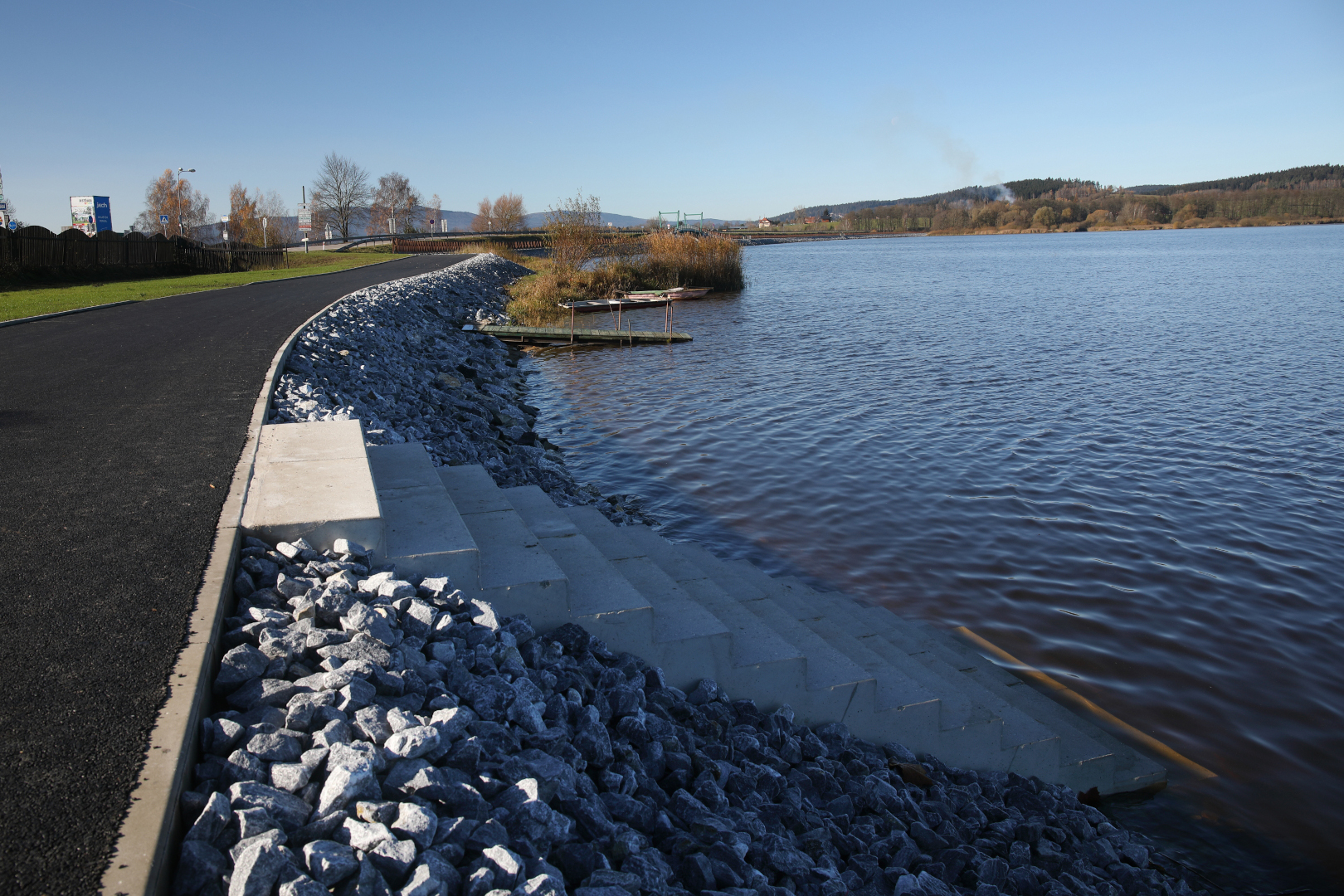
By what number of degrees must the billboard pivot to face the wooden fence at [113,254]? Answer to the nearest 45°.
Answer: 0° — it already faces it

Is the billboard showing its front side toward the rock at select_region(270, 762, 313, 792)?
yes

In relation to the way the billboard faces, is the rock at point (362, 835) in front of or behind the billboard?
in front

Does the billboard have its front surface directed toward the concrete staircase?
yes

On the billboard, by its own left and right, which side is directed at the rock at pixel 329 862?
front

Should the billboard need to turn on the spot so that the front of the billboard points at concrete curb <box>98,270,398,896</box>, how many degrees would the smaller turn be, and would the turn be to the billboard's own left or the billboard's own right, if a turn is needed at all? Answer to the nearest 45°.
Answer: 0° — it already faces it

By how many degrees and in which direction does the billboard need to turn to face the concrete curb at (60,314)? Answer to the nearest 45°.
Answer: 0° — it already faces it

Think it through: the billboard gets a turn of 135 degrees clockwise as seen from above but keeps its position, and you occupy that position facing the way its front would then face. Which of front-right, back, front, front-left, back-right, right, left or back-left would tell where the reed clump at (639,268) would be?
back

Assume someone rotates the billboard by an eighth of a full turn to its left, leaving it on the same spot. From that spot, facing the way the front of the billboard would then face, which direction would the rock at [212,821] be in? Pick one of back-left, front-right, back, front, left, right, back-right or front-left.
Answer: front-right

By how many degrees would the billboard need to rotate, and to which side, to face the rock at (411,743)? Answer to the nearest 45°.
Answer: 0° — it already faces it

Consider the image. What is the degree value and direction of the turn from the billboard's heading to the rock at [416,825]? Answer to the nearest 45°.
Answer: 0° — it already faces it

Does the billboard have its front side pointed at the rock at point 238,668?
yes

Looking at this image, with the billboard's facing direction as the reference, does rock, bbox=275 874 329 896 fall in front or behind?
in front

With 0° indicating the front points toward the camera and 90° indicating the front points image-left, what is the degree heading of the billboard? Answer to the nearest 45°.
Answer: approximately 0°
